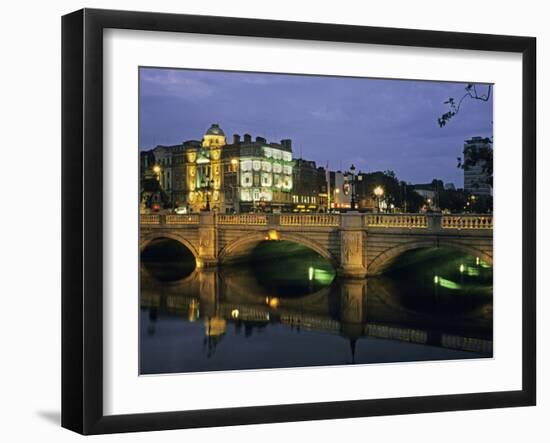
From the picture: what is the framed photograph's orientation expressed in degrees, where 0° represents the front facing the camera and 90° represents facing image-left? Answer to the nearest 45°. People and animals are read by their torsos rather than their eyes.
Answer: approximately 315°
